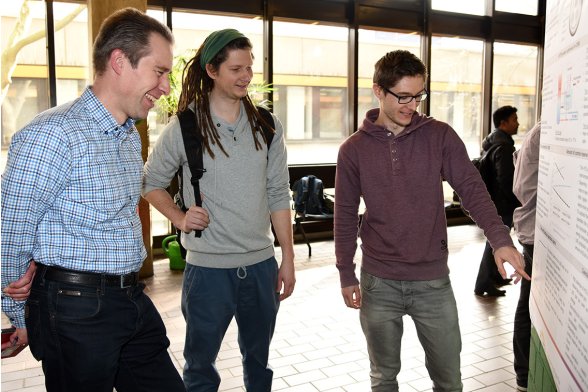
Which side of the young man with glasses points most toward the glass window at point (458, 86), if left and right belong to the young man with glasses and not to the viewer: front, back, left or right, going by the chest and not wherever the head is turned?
back

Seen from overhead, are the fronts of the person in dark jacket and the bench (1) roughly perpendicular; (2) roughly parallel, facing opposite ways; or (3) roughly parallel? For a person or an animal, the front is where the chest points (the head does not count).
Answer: roughly perpendicular

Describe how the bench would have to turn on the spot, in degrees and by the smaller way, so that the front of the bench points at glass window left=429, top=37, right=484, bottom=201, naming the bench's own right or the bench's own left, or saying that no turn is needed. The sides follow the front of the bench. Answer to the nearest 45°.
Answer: approximately 135° to the bench's own left

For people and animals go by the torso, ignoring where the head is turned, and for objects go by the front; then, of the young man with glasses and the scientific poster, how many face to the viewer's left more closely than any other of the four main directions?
1

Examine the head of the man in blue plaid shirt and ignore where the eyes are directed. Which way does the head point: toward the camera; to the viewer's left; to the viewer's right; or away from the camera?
to the viewer's right

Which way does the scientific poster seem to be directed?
to the viewer's left

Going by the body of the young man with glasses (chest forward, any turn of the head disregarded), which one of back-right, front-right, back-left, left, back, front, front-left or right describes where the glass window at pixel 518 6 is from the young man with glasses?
back

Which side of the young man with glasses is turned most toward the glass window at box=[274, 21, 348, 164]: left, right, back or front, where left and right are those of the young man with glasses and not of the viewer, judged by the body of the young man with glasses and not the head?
back

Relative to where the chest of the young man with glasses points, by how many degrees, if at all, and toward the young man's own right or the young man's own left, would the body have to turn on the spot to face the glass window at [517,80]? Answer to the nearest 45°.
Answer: approximately 180°
